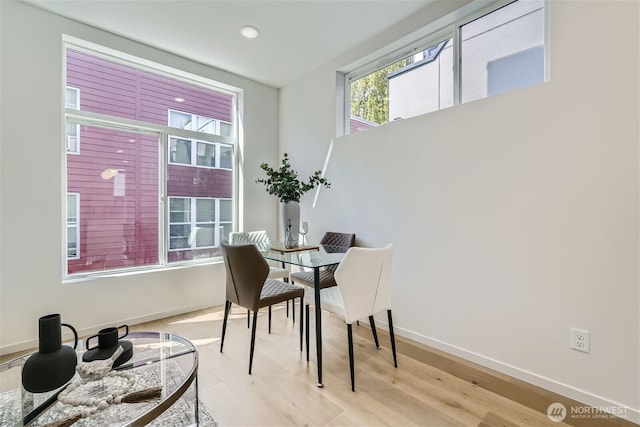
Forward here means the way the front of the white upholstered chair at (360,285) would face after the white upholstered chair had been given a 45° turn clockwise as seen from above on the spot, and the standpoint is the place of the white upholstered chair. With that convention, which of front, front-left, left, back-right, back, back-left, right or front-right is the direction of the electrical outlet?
right

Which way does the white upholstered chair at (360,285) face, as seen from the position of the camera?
facing away from the viewer and to the left of the viewer

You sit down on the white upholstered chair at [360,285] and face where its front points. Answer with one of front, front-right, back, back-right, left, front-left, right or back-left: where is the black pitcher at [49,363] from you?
left

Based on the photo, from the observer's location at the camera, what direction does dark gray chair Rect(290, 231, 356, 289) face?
facing the viewer and to the left of the viewer

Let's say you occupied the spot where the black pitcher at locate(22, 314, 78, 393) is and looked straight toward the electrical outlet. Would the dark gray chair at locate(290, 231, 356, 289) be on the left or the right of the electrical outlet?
left

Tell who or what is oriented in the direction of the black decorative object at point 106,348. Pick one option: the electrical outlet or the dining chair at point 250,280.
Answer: the electrical outlet

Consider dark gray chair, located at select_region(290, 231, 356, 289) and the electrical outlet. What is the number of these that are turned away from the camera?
0

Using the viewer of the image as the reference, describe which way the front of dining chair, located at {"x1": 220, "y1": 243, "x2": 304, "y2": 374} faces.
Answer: facing away from the viewer and to the right of the viewer

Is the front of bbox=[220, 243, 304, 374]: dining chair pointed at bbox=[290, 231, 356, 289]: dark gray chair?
yes

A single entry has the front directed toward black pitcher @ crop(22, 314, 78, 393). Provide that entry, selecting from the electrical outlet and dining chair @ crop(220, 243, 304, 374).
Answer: the electrical outlet

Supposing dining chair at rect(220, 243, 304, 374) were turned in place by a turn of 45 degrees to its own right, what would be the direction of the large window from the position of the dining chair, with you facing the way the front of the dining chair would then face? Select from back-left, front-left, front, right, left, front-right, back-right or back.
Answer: back-left

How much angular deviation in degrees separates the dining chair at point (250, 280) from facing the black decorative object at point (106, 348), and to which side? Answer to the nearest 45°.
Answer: approximately 180°

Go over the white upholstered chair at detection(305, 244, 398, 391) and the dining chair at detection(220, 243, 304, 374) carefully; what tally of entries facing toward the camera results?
0

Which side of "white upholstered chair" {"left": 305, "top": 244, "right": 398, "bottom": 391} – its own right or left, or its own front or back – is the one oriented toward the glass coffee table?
left
